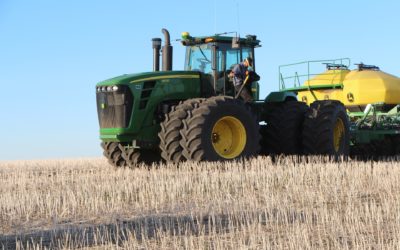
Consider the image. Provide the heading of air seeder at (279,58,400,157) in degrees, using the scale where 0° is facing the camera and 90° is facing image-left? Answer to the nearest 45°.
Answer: approximately 45°

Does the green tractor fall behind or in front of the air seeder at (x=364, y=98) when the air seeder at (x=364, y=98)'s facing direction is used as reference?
in front

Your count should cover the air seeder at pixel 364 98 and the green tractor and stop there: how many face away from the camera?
0

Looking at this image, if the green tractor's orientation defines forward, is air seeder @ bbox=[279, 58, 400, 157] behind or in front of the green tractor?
behind
